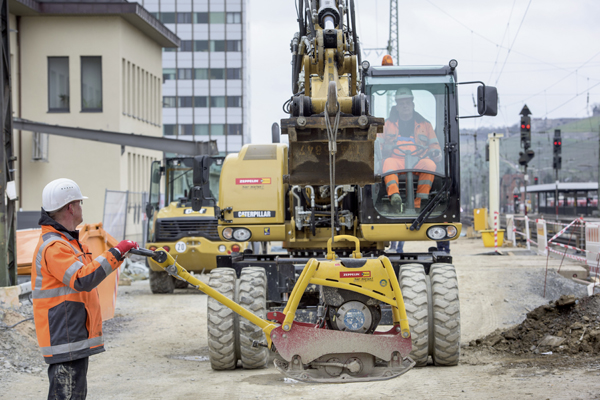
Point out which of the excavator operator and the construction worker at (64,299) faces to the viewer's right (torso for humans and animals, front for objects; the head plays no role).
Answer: the construction worker

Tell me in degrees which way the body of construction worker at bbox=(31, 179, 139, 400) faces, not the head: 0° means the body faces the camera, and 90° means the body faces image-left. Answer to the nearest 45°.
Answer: approximately 270°

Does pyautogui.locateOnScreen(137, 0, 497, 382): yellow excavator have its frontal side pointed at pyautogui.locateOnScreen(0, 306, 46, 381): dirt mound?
no

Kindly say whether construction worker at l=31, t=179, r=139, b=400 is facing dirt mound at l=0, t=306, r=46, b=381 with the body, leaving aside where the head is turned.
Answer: no

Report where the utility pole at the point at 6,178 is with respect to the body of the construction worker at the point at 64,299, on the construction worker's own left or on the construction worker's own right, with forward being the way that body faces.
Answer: on the construction worker's own left

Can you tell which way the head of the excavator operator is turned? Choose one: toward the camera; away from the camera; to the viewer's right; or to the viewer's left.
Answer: toward the camera

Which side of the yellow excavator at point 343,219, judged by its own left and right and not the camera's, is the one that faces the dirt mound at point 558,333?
left

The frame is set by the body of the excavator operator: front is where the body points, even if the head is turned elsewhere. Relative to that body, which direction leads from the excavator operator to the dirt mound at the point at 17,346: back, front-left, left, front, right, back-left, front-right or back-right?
right

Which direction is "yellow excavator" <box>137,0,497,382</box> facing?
toward the camera

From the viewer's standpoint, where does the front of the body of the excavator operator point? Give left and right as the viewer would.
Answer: facing the viewer

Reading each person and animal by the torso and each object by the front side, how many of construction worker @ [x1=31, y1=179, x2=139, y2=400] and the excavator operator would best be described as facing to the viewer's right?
1

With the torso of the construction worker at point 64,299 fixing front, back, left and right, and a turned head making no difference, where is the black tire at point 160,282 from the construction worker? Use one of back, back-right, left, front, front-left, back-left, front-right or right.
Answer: left

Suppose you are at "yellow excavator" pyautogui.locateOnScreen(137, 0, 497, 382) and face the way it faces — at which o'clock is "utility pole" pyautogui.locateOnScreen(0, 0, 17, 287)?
The utility pole is roughly at 4 o'clock from the yellow excavator.

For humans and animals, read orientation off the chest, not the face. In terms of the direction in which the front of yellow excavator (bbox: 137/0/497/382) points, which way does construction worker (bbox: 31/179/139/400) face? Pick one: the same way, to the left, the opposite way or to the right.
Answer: to the left

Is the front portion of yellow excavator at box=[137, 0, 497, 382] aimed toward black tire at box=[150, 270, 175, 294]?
no

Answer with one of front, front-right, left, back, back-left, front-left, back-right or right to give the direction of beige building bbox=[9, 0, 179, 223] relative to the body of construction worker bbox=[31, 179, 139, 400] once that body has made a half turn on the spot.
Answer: right

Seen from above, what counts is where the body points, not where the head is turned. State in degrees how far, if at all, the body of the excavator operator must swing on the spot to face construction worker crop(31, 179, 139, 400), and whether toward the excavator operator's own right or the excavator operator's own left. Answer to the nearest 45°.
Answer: approximately 45° to the excavator operator's own right

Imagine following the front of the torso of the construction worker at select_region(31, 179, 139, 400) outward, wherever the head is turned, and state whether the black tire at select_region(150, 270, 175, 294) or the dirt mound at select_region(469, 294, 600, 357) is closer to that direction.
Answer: the dirt mound

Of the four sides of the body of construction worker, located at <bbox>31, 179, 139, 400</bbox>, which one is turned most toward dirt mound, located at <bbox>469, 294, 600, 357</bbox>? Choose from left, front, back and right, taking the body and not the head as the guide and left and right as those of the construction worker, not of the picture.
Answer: front
